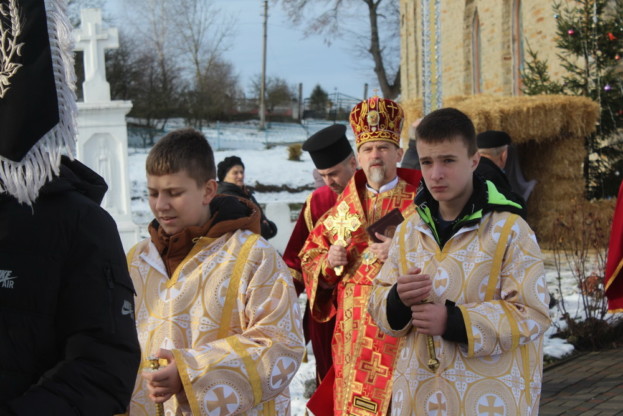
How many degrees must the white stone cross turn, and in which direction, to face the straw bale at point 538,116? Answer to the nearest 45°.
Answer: approximately 90° to its left

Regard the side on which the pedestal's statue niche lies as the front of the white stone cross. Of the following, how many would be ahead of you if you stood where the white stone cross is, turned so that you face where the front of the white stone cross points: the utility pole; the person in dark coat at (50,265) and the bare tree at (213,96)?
1

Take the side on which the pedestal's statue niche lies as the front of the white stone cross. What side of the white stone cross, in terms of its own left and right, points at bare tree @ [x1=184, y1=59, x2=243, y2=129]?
back

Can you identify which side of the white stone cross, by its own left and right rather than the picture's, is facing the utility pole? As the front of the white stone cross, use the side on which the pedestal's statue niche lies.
back
